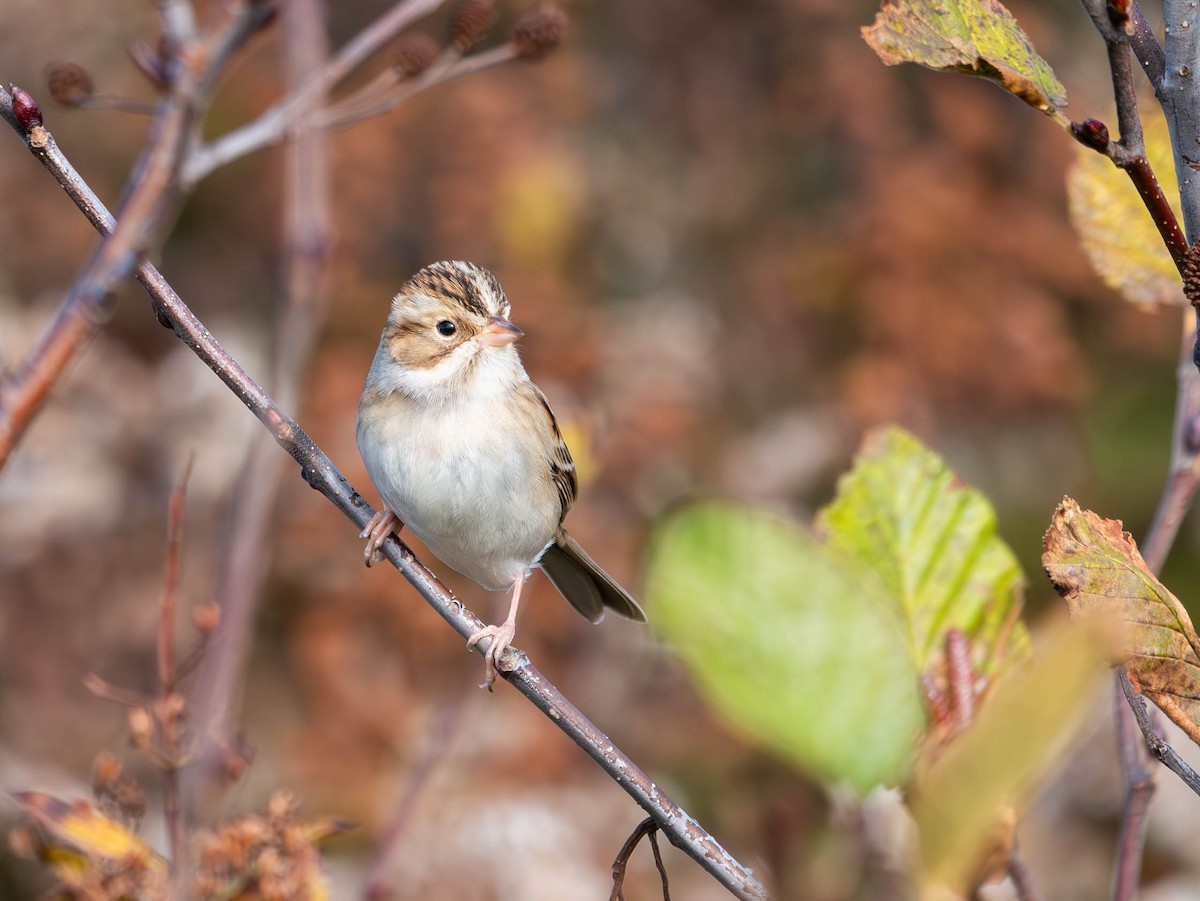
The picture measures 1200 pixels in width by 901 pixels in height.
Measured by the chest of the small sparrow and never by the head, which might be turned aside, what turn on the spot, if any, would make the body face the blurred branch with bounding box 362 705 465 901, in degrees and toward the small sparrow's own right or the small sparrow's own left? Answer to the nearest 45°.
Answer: approximately 135° to the small sparrow's own right

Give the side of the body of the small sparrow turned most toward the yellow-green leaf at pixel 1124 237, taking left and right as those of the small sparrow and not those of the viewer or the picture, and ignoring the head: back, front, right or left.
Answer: left

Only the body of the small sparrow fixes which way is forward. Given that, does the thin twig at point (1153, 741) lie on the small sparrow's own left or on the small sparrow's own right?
on the small sparrow's own left

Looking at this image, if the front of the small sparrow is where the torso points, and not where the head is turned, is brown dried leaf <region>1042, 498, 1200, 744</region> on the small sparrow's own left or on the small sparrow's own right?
on the small sparrow's own left

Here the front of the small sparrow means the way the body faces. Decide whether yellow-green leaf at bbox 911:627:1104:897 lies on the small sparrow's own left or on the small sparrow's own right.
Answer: on the small sparrow's own left

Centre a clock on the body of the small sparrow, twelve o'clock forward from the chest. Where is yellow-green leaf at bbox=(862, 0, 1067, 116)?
The yellow-green leaf is roughly at 8 o'clock from the small sparrow.
